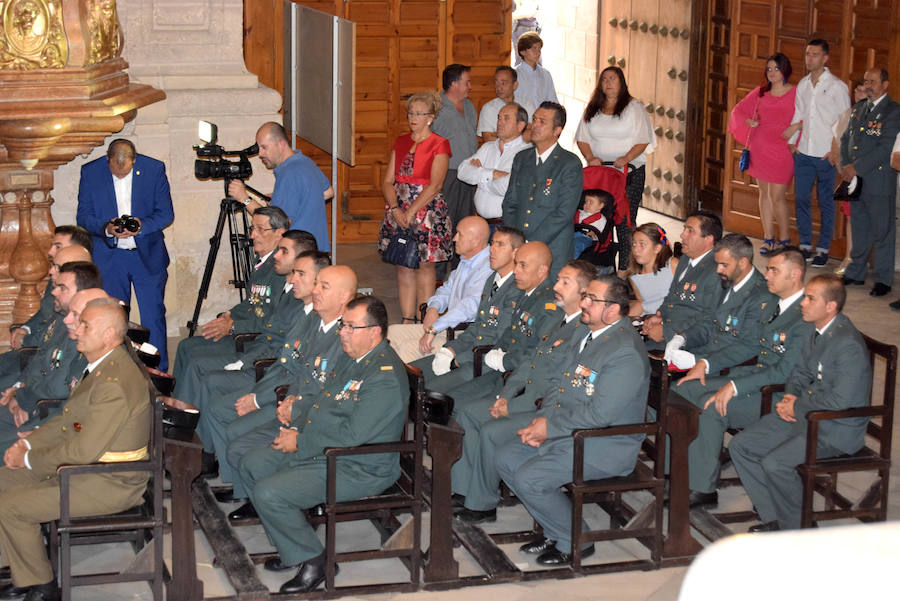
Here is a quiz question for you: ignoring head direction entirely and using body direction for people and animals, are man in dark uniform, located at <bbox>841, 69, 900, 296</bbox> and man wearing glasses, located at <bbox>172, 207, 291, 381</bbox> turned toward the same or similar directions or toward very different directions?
same or similar directions

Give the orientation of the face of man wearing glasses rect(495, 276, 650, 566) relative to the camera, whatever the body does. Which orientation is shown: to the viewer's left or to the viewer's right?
to the viewer's left

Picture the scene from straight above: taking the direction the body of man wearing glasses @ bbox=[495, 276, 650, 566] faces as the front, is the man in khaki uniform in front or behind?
in front

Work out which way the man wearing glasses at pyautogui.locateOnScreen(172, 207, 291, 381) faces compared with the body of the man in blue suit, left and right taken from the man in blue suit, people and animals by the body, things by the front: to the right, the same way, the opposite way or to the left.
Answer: to the right

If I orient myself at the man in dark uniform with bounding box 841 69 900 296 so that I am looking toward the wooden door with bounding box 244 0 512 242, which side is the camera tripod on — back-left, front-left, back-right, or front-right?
front-left

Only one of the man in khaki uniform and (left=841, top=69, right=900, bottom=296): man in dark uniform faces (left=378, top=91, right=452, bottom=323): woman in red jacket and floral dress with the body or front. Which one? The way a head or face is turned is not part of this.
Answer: the man in dark uniform

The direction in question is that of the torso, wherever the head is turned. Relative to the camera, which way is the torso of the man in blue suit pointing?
toward the camera

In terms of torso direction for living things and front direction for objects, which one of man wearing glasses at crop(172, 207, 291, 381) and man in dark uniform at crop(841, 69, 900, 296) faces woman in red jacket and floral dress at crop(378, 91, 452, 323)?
the man in dark uniform

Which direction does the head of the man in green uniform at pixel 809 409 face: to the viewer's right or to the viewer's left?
to the viewer's left

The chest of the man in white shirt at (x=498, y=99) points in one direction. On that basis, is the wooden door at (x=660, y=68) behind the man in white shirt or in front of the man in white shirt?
behind

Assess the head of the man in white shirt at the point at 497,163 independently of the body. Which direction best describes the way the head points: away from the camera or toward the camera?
toward the camera

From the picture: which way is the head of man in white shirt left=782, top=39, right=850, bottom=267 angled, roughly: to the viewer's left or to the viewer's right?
to the viewer's left

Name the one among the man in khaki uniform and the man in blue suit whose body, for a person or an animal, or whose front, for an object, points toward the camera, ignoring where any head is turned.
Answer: the man in blue suit
